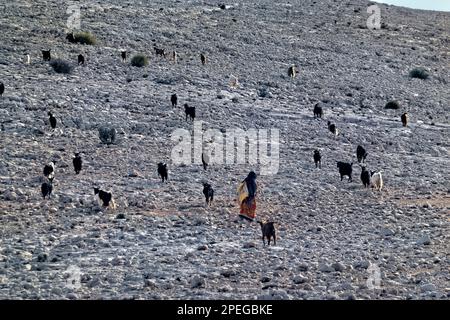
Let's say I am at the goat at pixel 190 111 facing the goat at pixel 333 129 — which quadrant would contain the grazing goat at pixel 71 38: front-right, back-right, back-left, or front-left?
back-left

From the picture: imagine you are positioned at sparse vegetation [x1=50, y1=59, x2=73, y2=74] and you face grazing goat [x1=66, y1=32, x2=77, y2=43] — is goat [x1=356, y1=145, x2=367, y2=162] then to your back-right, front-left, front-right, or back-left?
back-right

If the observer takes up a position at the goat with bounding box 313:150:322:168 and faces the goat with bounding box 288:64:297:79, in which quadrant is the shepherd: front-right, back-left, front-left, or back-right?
back-left

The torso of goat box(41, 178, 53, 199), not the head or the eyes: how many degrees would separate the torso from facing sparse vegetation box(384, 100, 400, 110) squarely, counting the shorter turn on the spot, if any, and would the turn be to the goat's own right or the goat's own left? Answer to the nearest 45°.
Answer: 0° — it already faces it

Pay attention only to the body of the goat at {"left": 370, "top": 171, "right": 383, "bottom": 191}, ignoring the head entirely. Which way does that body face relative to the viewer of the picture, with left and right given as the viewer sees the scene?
facing away from the viewer and to the left of the viewer

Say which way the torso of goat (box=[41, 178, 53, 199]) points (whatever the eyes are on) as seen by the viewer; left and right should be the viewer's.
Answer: facing away from the viewer and to the right of the viewer
